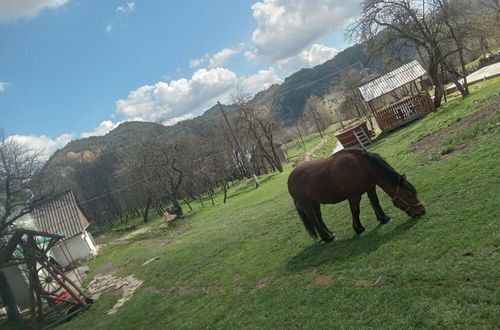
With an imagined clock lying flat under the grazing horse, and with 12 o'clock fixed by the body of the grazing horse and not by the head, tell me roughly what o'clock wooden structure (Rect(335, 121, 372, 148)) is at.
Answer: The wooden structure is roughly at 9 o'clock from the grazing horse.

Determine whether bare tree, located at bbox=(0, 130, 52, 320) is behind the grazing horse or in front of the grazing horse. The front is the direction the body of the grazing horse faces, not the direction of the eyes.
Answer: behind

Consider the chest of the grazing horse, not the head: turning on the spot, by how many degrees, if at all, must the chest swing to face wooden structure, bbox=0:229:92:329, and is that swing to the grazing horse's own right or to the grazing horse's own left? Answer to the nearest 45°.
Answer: approximately 180°

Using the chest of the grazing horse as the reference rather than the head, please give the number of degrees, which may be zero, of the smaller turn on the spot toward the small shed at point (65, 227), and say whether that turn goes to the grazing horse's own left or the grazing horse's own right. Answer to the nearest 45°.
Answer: approximately 135° to the grazing horse's own left

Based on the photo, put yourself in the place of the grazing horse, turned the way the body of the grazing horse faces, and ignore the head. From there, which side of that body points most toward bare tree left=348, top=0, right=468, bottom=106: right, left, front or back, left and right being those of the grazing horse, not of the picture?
left

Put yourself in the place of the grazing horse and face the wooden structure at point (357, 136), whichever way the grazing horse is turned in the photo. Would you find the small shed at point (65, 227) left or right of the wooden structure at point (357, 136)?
left

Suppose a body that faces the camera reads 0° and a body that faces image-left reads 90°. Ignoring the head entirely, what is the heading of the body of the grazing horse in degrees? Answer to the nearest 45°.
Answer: approximately 270°

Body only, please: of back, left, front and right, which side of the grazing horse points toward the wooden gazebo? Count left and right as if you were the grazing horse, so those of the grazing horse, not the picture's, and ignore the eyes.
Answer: left

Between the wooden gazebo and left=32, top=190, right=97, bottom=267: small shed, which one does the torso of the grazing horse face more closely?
the wooden gazebo

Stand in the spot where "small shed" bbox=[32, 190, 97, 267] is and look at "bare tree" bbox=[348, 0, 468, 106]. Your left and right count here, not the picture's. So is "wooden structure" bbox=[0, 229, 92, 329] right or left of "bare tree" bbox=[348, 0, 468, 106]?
right
